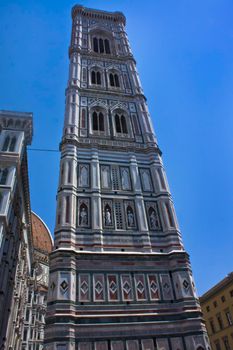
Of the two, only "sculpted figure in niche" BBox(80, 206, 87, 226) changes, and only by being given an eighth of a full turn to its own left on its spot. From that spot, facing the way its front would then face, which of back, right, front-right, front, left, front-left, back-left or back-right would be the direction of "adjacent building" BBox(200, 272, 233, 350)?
left

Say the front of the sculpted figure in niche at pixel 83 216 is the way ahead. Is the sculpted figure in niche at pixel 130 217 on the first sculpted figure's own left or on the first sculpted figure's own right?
on the first sculpted figure's own left

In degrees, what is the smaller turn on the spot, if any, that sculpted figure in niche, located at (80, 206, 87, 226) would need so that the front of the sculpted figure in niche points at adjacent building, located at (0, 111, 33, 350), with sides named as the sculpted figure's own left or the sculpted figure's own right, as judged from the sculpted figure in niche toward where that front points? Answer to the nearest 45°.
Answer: approximately 90° to the sculpted figure's own right

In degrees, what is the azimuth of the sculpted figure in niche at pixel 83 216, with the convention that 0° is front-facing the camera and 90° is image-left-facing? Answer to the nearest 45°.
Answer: approximately 0°
